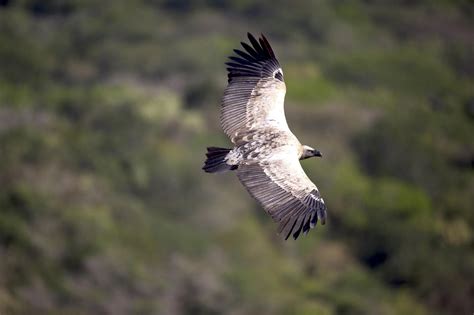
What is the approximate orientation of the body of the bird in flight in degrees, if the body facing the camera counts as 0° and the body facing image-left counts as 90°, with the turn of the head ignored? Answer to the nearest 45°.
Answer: approximately 270°
